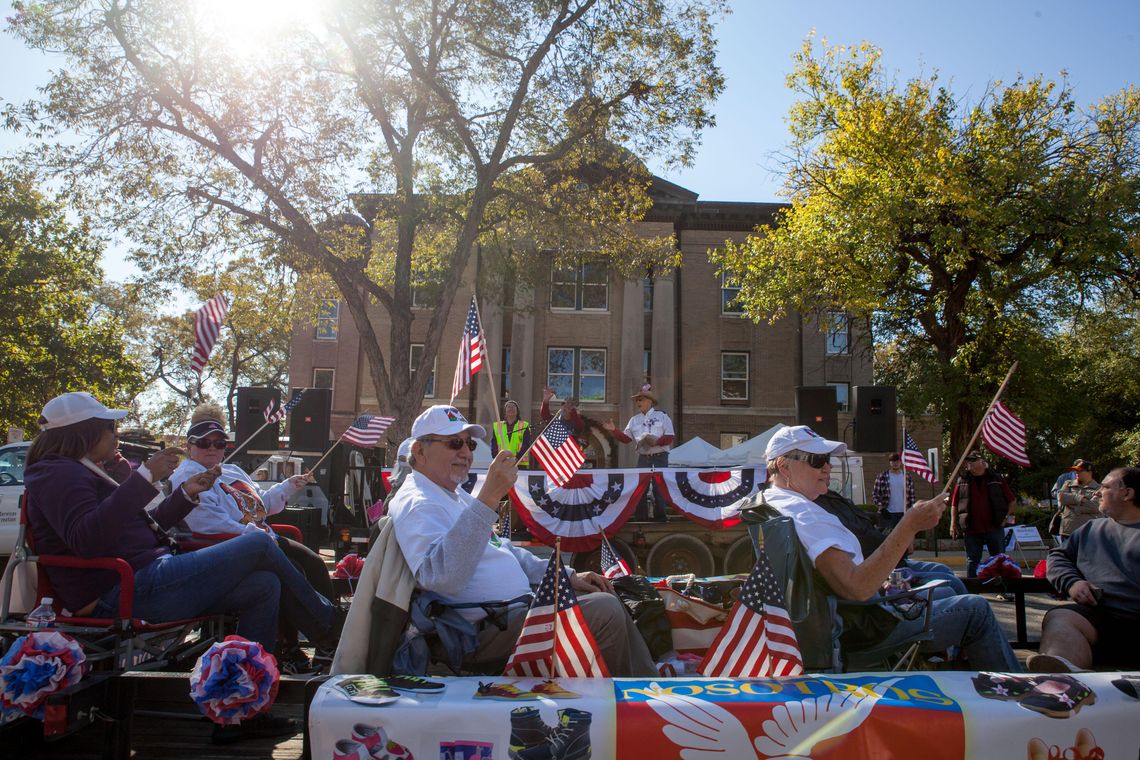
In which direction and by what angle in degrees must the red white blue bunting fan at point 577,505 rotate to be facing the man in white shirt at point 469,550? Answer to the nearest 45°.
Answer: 0° — it already faces them

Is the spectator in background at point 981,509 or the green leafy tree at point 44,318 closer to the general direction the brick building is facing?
the spectator in background

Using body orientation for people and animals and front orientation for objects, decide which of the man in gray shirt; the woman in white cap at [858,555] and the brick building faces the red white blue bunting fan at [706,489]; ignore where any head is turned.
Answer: the brick building

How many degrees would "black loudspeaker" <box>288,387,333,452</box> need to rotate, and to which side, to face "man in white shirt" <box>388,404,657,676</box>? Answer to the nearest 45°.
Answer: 0° — it already faces them

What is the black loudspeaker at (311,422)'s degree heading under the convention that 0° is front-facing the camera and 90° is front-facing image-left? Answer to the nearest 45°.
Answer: approximately 0°

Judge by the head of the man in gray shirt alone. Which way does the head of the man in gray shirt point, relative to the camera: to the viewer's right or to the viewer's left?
to the viewer's left

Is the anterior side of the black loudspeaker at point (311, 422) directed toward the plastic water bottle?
yes

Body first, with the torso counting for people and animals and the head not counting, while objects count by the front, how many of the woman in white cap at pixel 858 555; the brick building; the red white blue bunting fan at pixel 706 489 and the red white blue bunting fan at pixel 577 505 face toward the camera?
3

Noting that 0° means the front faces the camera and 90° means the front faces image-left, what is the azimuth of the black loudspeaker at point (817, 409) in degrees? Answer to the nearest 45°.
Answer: approximately 0°

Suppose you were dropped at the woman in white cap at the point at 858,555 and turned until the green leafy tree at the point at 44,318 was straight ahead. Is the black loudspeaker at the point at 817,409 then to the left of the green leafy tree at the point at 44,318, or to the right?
right

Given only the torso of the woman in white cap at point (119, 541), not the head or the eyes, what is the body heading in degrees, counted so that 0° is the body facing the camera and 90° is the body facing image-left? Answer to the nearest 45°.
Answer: approximately 270°

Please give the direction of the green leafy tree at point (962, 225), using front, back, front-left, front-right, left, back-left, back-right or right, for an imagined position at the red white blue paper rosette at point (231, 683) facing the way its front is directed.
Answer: back-left
